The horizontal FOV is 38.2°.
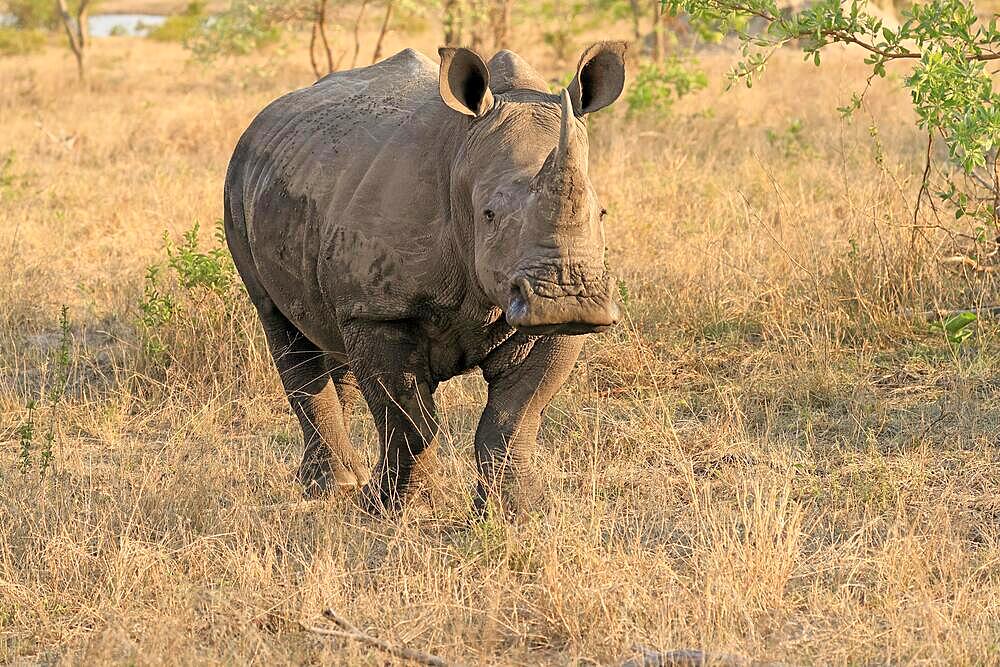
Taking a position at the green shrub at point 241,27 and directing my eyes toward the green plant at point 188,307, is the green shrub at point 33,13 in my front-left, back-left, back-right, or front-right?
back-right

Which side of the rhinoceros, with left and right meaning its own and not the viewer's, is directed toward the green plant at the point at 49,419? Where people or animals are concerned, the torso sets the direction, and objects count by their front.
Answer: back

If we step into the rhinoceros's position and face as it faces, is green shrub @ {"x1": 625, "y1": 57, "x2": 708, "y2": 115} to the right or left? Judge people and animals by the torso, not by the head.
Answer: on its left

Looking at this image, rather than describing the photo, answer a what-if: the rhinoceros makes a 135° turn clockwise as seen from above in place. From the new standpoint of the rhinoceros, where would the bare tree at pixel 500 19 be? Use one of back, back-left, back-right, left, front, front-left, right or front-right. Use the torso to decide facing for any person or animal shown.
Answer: right

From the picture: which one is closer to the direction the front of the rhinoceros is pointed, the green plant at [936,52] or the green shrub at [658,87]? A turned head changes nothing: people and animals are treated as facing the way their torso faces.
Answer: the green plant

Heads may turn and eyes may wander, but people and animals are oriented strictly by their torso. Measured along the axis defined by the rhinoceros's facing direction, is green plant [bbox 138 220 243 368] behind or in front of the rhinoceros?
behind

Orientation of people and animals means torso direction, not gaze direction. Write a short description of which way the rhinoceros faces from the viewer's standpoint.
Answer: facing the viewer and to the right of the viewer

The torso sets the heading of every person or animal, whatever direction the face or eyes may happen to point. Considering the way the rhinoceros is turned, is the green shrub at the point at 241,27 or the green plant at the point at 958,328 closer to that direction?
the green plant

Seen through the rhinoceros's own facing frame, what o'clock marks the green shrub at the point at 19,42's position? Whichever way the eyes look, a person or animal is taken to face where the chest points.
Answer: The green shrub is roughly at 7 o'clock from the rhinoceros.

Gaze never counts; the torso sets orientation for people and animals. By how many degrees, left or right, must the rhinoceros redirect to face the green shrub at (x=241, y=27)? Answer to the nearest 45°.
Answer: approximately 135° to its left

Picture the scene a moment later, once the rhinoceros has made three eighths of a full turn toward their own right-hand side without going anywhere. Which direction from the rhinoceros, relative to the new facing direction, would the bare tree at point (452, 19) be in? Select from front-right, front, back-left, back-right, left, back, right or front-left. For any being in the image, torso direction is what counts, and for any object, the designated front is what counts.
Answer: right

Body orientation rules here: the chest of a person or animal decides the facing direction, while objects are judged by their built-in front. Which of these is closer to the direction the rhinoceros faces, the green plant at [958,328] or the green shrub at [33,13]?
the green plant

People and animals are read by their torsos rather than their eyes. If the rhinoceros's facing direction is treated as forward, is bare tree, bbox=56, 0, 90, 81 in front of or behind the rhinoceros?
behind

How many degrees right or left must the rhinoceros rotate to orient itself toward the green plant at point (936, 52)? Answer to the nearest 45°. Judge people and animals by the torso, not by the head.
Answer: approximately 90° to its left
